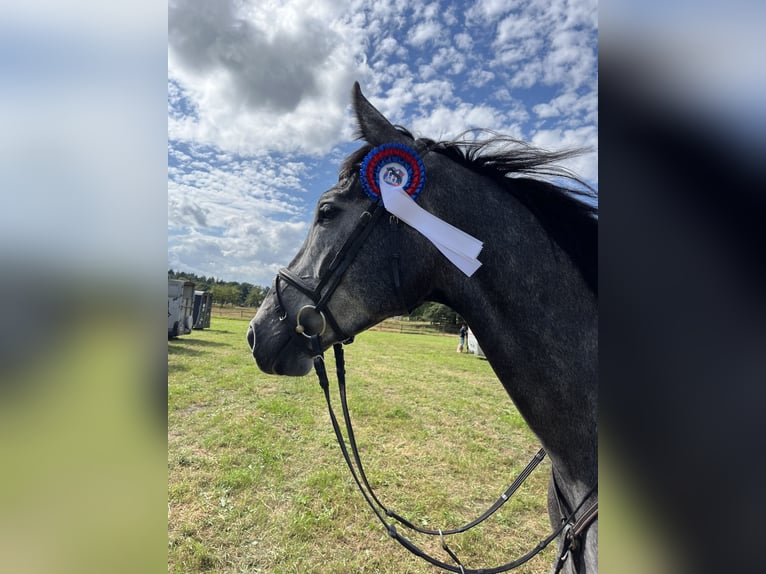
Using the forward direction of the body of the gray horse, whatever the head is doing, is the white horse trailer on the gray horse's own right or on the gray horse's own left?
on the gray horse's own right

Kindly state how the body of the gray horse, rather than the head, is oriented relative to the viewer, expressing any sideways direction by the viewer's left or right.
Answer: facing to the left of the viewer
